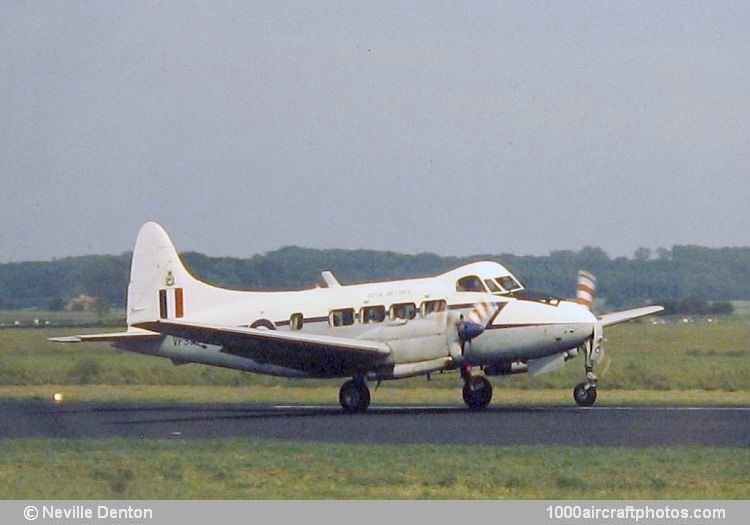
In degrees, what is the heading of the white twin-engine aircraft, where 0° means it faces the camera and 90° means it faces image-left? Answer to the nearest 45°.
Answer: approximately 315°
